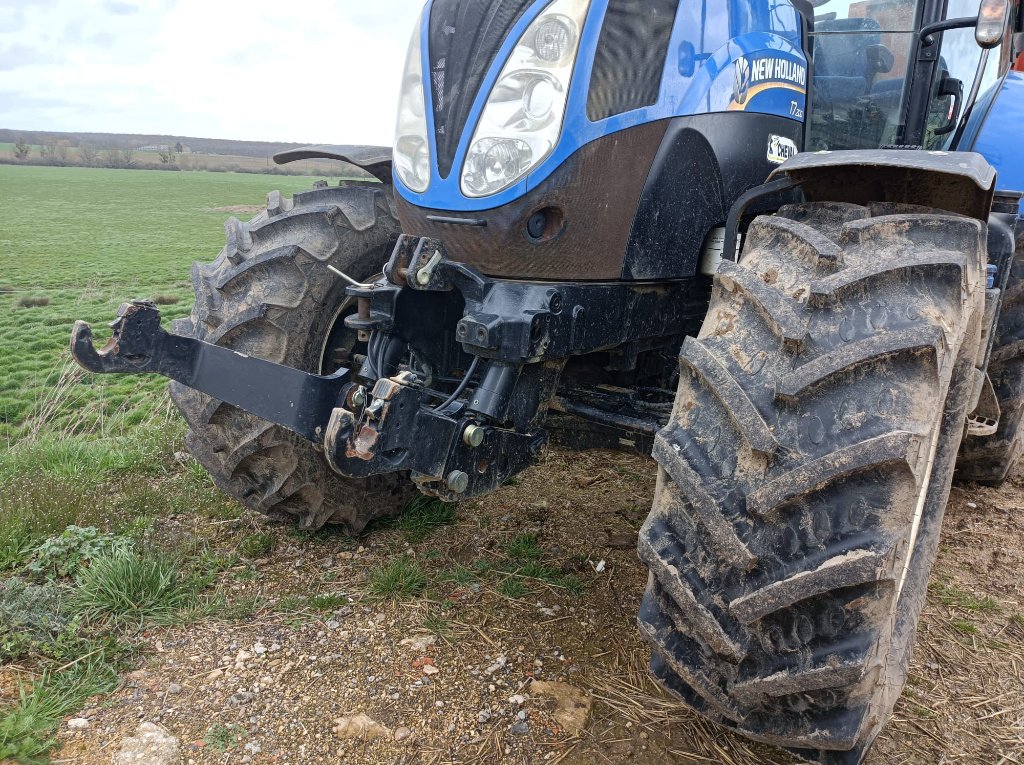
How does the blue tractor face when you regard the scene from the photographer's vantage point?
facing the viewer and to the left of the viewer

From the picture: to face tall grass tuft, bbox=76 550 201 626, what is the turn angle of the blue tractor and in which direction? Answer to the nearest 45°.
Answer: approximately 45° to its right
